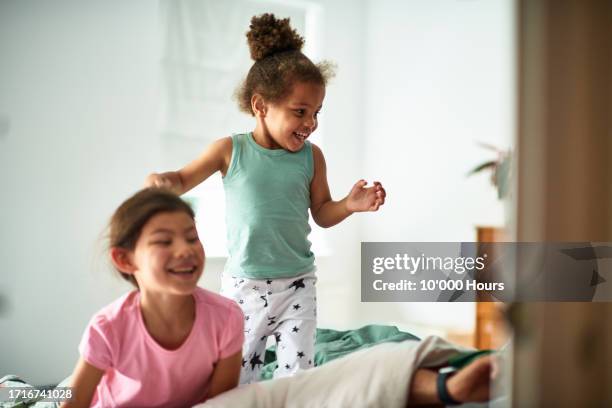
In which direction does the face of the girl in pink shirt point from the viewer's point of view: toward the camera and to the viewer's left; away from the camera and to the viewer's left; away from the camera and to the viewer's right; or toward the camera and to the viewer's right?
toward the camera and to the viewer's right

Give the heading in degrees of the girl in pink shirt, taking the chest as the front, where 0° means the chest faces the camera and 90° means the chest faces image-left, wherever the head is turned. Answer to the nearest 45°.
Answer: approximately 315°

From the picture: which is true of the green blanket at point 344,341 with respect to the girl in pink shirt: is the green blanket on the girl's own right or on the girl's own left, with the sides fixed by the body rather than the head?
on the girl's own left
